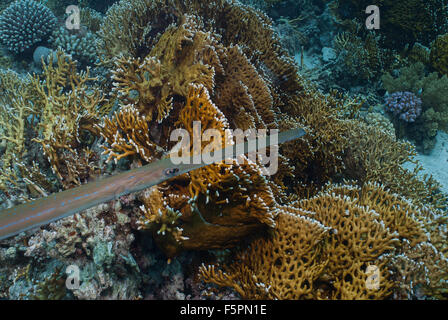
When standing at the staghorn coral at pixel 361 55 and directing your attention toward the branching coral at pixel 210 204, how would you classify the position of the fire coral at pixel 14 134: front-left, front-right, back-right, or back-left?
front-right

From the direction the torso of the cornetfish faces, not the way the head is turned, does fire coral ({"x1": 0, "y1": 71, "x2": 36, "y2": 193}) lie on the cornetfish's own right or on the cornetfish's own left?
on the cornetfish's own left

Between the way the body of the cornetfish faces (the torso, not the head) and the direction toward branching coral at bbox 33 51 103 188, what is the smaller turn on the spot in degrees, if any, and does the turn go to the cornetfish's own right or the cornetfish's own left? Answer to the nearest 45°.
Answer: approximately 90° to the cornetfish's own left

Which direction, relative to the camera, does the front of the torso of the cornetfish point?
to the viewer's right

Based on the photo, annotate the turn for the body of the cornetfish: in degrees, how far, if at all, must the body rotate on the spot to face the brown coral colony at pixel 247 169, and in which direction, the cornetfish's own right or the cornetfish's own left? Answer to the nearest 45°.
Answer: approximately 45° to the cornetfish's own left

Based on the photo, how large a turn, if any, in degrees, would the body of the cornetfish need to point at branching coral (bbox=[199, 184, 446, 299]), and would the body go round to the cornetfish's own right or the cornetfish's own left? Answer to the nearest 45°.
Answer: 0° — it already faces it

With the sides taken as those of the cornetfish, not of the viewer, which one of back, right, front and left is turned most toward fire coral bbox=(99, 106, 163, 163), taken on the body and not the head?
left
